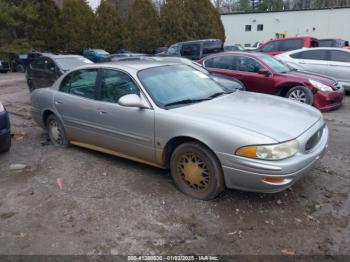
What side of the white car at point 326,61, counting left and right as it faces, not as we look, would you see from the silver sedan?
right

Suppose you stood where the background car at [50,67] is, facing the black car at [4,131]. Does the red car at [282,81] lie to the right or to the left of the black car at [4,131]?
left

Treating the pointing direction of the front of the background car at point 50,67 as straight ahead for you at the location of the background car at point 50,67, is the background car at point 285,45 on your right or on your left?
on your left

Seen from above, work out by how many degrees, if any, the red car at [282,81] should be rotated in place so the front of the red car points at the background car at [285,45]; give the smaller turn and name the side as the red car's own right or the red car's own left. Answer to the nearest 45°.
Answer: approximately 135° to the red car's own left

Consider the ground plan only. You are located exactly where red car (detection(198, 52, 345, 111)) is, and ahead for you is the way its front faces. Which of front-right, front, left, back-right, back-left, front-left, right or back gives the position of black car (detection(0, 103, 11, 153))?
right

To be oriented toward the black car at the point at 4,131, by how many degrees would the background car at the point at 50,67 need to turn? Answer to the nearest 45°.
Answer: approximately 45° to its right

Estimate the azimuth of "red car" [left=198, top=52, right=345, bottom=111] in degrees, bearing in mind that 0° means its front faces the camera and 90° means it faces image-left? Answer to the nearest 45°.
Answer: approximately 315°

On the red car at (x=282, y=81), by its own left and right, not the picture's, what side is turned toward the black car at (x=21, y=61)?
back

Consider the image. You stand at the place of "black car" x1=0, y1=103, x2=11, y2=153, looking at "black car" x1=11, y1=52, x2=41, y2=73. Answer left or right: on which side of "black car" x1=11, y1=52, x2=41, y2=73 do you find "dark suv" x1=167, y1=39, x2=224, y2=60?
right

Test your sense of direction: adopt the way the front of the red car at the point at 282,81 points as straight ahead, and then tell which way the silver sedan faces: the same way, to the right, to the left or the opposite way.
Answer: the same way

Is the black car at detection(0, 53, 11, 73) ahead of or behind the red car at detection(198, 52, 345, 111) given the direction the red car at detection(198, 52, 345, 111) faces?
behind

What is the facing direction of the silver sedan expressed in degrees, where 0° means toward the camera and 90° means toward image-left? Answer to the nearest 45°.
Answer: approximately 315°

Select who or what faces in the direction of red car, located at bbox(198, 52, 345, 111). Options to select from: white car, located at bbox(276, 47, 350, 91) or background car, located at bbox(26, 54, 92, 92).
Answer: the background car
